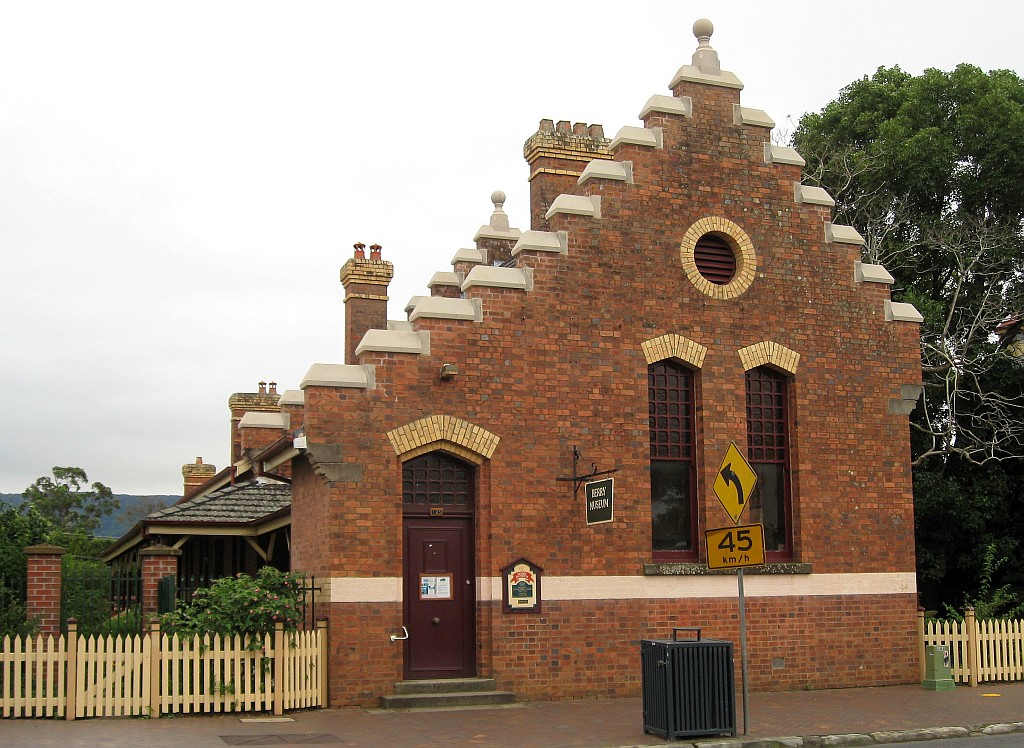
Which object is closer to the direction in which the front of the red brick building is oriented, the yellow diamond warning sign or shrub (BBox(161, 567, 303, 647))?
the yellow diamond warning sign

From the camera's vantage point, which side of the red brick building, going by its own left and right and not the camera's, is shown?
front

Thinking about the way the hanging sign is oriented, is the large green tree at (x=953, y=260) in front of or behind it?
behind

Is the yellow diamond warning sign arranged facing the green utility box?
no

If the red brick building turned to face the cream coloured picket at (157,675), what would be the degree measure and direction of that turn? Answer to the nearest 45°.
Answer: approximately 45° to its right

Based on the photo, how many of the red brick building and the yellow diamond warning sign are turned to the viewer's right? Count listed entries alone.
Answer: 0

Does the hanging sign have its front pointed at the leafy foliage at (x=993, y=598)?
no

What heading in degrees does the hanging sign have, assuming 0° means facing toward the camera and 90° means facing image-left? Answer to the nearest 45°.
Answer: approximately 45°

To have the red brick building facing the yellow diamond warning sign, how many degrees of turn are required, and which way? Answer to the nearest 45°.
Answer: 0° — it already faces it

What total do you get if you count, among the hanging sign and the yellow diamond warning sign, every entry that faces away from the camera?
0

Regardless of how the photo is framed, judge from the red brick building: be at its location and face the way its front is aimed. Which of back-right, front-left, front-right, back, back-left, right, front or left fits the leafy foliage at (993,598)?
back-left

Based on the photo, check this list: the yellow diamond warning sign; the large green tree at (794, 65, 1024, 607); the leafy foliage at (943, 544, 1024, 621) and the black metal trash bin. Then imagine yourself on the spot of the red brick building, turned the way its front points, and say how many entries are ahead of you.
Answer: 2

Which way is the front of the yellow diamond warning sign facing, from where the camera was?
facing the viewer and to the left of the viewer

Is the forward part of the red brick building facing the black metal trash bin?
yes
